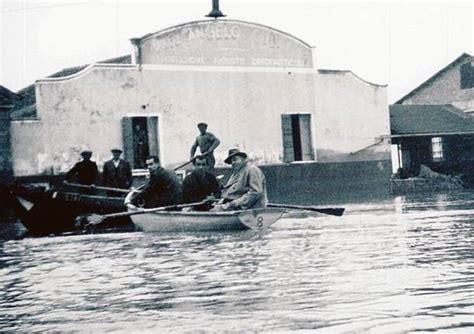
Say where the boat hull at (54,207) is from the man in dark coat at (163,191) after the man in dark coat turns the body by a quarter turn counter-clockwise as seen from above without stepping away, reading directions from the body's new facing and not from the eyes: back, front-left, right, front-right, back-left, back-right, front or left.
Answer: right

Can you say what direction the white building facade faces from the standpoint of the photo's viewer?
facing the viewer

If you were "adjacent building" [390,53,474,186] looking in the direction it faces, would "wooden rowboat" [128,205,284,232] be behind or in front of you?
in front

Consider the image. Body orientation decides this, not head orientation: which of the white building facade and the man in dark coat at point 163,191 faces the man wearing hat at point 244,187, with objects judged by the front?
the white building facade

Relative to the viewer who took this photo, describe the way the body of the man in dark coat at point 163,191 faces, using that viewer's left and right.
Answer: facing the viewer and to the left of the viewer

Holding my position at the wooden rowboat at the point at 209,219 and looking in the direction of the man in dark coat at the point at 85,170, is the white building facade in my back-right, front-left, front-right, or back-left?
front-right

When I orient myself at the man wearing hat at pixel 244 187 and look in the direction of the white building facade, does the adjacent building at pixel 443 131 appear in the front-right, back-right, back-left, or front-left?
front-right

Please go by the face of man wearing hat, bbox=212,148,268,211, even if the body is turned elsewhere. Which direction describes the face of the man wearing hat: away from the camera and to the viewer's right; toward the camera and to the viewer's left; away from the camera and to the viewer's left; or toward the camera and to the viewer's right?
toward the camera and to the viewer's left

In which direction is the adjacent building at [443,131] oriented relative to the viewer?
toward the camera

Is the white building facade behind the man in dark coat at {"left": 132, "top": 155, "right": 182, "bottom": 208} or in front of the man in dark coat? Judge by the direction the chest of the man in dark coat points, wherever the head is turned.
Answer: behind

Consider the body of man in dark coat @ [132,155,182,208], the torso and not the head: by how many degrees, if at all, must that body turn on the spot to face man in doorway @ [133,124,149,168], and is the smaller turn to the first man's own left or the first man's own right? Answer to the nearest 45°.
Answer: approximately 135° to the first man's own right
